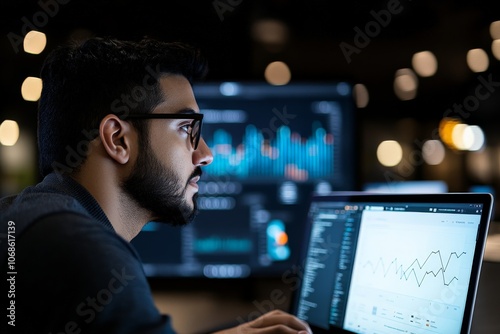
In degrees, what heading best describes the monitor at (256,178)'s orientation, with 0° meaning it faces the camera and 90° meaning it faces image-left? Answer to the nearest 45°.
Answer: approximately 0°

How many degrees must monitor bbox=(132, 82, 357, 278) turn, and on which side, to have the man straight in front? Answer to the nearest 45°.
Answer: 0° — it already faces them

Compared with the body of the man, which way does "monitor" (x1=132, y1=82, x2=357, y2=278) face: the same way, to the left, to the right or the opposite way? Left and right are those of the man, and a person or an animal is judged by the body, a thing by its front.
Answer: to the right

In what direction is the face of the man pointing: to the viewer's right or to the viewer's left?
to the viewer's right

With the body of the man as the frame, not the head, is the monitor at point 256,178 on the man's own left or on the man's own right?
on the man's own left

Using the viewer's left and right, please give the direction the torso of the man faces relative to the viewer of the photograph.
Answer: facing to the right of the viewer

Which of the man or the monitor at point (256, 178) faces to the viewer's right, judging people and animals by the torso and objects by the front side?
the man

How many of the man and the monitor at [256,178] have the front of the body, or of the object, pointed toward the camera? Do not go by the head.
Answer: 1
